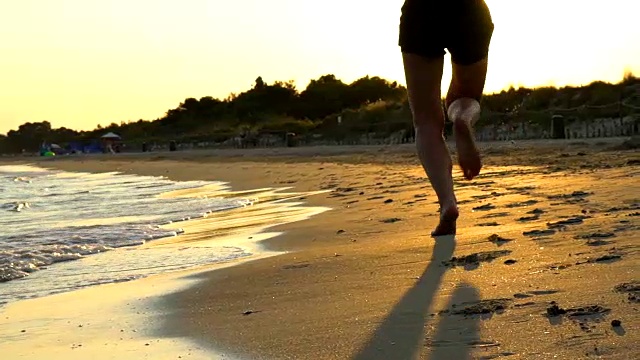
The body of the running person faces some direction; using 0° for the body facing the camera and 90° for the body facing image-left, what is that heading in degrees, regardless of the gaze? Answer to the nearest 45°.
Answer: approximately 180°
